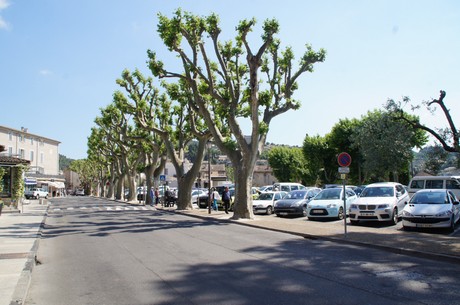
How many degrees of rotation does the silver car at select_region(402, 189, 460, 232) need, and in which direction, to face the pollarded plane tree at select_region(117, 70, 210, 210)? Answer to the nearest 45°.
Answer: approximately 135° to its right

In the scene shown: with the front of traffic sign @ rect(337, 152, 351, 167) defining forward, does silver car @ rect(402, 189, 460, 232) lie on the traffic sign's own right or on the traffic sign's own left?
on the traffic sign's own left

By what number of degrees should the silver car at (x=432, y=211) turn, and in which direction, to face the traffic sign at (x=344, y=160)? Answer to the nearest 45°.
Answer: approximately 45° to its right

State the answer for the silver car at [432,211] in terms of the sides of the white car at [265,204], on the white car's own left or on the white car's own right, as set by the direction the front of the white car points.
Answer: on the white car's own left

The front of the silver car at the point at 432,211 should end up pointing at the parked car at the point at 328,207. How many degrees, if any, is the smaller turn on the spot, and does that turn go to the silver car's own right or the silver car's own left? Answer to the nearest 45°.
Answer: approximately 135° to the silver car's own right
